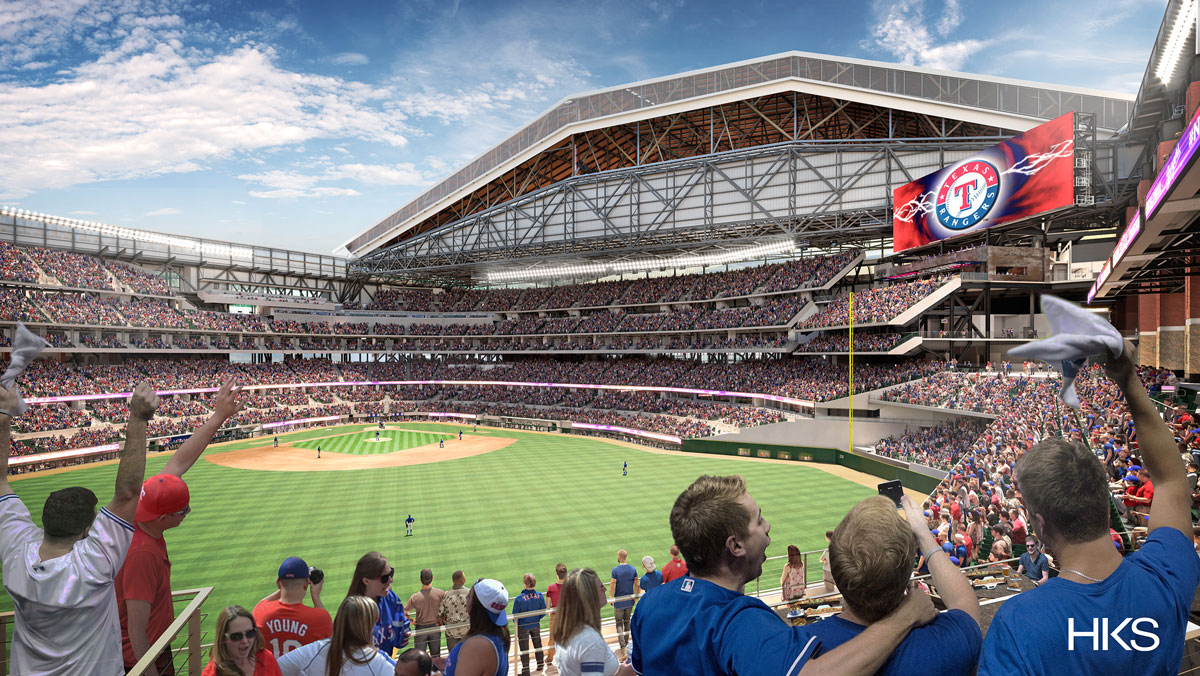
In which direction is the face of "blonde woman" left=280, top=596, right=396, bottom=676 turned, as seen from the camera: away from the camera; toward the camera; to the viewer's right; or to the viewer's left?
away from the camera

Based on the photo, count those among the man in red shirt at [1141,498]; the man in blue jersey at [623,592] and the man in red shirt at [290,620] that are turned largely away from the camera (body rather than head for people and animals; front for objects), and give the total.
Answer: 2

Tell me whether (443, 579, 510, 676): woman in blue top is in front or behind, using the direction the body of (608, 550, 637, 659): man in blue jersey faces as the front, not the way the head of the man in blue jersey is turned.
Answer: behind

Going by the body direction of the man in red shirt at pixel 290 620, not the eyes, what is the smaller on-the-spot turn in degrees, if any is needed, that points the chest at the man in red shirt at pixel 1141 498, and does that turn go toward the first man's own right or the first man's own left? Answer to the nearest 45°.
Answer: approximately 90° to the first man's own right

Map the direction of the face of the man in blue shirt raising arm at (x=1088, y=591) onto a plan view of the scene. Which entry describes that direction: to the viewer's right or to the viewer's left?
to the viewer's left

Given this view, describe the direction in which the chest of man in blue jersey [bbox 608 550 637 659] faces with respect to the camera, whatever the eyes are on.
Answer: away from the camera

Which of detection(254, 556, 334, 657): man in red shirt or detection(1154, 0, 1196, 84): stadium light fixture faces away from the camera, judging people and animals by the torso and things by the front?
the man in red shirt

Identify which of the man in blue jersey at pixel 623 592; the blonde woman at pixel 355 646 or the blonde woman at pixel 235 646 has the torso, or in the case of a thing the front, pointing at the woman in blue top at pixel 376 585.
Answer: the blonde woman at pixel 355 646

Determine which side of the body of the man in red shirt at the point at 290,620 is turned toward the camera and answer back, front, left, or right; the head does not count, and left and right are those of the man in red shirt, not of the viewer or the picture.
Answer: back

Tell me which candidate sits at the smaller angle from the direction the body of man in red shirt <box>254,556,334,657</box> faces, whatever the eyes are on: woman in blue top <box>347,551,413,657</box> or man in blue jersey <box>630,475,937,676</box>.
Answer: the woman in blue top

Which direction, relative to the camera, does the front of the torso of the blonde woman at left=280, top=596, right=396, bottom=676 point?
away from the camera
